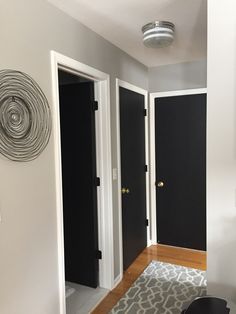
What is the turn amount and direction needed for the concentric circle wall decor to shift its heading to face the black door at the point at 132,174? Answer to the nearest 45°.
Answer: approximately 90° to its left

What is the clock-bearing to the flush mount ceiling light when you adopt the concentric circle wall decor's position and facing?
The flush mount ceiling light is roughly at 10 o'clock from the concentric circle wall decor.

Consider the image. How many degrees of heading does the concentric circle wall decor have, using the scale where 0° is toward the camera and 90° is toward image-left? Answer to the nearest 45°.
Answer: approximately 315°

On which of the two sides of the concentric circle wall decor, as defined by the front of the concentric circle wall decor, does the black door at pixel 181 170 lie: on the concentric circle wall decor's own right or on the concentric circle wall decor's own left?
on the concentric circle wall decor's own left
